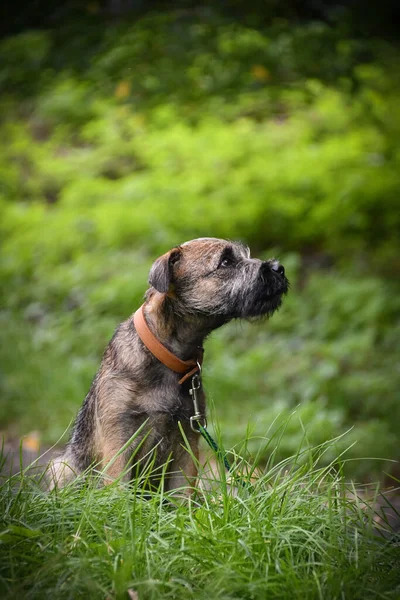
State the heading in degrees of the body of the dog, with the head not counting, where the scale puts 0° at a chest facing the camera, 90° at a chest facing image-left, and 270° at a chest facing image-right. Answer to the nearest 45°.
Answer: approximately 315°
